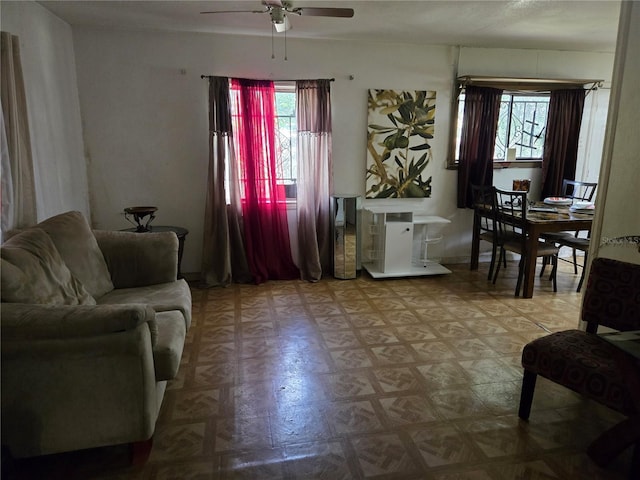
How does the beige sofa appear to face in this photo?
to the viewer's right

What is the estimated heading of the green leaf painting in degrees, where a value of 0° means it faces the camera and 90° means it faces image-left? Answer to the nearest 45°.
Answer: approximately 0°

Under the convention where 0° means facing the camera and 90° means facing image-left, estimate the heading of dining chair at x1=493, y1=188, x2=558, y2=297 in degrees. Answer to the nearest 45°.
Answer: approximately 225°

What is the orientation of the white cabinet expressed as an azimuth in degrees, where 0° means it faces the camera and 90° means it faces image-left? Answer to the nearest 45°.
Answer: approximately 0°

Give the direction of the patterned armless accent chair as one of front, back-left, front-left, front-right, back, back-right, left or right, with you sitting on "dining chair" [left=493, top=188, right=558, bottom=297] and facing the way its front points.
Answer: back-right

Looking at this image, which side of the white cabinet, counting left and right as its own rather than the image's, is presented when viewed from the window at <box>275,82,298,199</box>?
right

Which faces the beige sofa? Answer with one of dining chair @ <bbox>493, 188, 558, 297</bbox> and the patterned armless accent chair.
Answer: the patterned armless accent chair

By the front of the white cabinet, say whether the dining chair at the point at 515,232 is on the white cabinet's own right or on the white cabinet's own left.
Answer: on the white cabinet's own left
